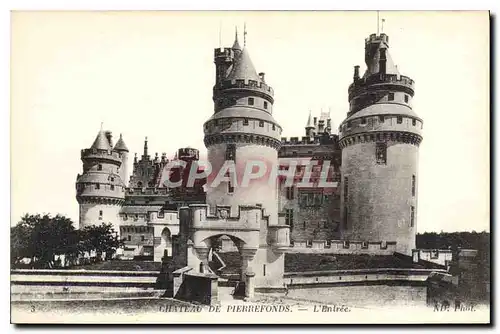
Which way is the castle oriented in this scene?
toward the camera

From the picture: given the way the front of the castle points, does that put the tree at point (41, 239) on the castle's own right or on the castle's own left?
on the castle's own right

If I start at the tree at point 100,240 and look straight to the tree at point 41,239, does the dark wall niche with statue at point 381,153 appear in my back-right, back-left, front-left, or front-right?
back-left
